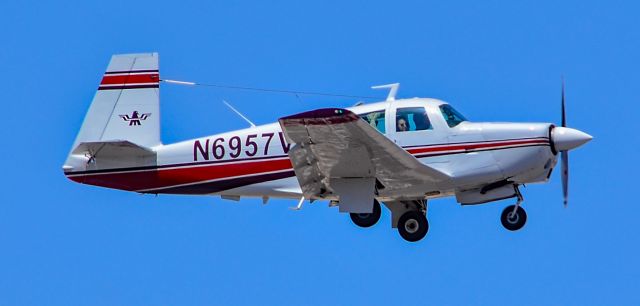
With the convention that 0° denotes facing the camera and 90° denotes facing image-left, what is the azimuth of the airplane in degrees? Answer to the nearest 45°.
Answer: approximately 270°
